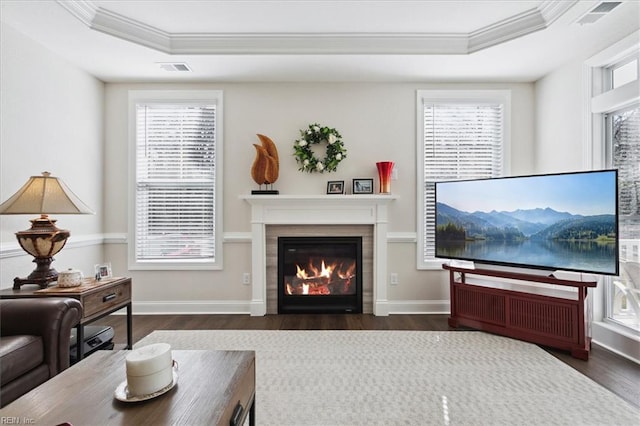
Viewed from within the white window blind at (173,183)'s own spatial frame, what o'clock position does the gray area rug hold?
The gray area rug is roughly at 11 o'clock from the white window blind.

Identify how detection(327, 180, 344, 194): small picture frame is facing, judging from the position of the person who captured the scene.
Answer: facing the viewer

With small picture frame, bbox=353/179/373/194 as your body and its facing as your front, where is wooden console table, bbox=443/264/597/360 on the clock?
The wooden console table is roughly at 10 o'clock from the small picture frame.

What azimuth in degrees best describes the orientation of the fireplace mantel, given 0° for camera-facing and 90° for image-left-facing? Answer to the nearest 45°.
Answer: approximately 0°

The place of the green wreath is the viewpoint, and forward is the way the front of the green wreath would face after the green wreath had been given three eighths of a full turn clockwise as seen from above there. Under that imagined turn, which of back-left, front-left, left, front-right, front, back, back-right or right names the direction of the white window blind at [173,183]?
front-left

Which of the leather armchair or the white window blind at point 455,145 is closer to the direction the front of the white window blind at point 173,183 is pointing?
the leather armchair

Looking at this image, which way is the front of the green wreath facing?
toward the camera

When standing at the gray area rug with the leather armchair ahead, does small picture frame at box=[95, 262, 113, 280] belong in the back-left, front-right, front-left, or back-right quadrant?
front-right

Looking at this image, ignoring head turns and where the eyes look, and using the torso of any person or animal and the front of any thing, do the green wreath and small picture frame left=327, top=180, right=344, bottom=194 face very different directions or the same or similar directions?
same or similar directions

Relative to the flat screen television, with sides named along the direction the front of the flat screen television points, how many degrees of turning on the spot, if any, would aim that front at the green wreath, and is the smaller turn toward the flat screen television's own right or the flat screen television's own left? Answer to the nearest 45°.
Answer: approximately 45° to the flat screen television's own right

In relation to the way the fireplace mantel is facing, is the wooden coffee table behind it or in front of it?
in front

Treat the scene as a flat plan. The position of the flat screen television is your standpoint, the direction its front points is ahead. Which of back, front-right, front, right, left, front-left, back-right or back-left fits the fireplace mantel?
front-right

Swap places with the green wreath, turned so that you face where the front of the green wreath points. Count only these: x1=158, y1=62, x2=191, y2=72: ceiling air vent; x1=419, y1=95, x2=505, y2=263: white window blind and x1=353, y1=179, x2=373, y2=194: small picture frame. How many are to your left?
2

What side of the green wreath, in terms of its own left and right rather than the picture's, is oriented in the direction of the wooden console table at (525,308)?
left

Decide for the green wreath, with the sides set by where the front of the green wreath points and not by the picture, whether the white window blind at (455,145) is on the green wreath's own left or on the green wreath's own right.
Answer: on the green wreath's own left

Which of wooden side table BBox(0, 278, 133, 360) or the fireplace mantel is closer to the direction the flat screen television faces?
the wooden side table

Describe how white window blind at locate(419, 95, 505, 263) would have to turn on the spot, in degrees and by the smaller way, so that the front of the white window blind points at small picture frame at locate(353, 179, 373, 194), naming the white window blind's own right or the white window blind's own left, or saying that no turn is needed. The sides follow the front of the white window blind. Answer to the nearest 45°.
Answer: approximately 45° to the white window blind's own right
